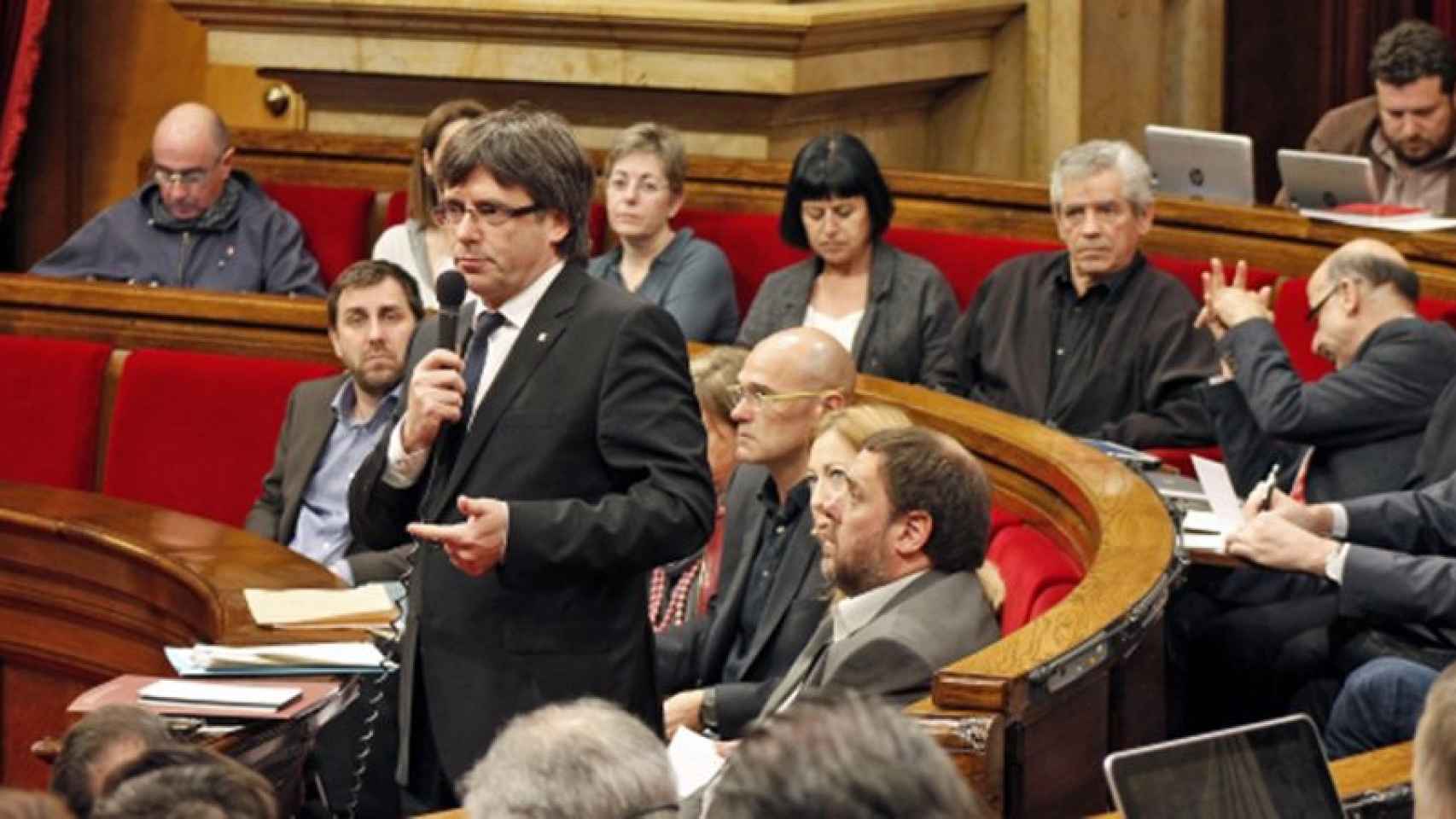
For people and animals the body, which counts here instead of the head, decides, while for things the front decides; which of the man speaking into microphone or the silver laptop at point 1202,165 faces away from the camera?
the silver laptop

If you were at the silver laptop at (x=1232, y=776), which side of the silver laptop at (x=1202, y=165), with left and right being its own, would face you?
back

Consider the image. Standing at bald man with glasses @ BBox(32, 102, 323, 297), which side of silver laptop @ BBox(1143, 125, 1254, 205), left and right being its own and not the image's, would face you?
left

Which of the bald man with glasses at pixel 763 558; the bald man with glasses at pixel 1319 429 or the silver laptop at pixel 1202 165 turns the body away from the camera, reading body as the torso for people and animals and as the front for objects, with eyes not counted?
the silver laptop

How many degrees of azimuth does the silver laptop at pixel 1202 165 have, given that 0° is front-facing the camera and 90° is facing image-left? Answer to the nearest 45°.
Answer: approximately 180°

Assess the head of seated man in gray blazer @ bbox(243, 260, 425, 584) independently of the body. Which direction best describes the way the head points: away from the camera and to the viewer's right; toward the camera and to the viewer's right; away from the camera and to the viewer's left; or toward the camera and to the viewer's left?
toward the camera and to the viewer's right

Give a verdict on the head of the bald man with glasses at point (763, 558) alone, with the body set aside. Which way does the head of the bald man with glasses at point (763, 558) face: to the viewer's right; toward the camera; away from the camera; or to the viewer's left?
to the viewer's left

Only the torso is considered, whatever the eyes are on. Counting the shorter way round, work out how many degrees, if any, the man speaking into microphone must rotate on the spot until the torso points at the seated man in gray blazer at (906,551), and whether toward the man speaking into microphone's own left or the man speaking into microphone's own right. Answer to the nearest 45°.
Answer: approximately 135° to the man speaking into microphone's own left

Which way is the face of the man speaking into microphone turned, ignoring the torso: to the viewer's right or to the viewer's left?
to the viewer's left

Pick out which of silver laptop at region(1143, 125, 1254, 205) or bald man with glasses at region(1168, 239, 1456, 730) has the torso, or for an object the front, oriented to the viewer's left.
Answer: the bald man with glasses

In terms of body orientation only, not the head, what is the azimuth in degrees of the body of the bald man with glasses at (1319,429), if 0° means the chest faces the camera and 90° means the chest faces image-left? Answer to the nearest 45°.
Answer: approximately 90°

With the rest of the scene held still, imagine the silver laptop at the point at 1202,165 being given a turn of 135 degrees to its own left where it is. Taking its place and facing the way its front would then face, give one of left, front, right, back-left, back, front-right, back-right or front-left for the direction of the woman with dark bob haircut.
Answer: front

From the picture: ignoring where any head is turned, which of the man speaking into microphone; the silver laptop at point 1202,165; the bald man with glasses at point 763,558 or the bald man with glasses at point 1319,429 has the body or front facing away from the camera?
the silver laptop

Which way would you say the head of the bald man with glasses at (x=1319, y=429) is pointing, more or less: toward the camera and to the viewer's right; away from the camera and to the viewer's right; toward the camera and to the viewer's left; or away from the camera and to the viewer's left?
toward the camera and to the viewer's left
